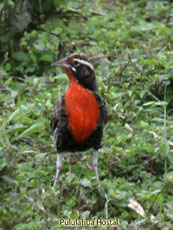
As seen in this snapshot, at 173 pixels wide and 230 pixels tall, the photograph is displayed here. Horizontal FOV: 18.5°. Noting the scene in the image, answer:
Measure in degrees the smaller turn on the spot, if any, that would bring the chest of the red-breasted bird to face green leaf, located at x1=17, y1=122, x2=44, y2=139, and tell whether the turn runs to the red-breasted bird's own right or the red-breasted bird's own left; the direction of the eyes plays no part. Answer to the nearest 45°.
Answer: approximately 135° to the red-breasted bird's own right

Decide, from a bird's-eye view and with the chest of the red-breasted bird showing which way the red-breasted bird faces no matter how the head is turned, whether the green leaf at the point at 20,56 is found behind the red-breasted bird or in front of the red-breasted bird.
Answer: behind

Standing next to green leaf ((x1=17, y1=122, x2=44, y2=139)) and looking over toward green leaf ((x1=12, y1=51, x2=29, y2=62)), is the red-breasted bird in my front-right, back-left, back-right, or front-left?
back-right

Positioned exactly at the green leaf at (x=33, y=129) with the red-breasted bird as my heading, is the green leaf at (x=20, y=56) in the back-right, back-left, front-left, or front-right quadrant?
back-left

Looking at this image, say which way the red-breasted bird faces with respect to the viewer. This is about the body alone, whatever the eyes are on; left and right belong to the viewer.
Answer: facing the viewer
